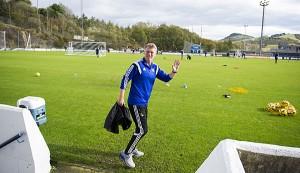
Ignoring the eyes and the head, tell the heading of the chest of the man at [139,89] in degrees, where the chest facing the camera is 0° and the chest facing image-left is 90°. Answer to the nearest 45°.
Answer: approximately 315°
